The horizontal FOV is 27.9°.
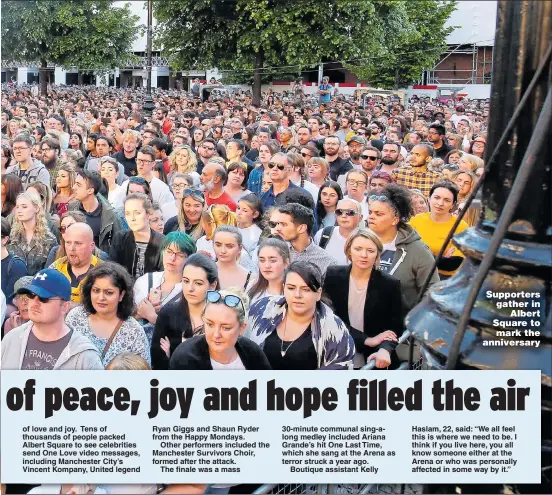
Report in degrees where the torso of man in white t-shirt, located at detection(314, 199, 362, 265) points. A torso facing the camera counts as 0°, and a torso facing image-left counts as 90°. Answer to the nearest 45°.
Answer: approximately 45°

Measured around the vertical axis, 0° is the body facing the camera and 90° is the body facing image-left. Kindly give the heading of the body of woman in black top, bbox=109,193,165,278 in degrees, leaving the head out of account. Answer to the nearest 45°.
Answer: approximately 0°

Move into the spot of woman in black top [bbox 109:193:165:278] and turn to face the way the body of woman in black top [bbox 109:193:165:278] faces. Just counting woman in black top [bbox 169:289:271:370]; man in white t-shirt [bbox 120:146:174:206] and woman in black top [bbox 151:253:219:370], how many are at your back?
1

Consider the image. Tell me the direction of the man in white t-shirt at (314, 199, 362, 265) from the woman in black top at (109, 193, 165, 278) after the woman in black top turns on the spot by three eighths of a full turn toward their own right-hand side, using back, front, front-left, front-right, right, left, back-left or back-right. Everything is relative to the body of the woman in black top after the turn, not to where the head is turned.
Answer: back-right

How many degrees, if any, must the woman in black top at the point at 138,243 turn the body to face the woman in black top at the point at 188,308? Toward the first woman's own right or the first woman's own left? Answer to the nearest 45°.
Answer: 0° — they already face them

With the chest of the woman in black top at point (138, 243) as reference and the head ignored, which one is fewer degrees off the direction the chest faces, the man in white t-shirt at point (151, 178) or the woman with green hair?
the woman with green hair

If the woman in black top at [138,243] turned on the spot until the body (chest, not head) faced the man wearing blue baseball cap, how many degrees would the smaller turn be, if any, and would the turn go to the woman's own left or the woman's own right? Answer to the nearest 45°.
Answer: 0° — they already face them

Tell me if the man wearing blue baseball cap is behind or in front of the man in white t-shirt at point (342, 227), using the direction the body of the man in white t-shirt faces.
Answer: in front
